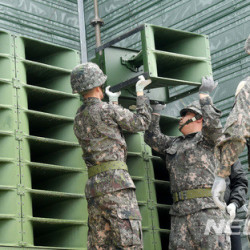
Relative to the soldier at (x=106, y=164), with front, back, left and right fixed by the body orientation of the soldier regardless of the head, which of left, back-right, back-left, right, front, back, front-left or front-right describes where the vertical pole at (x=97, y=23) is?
front-left

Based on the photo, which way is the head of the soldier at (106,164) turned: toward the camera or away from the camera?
away from the camera

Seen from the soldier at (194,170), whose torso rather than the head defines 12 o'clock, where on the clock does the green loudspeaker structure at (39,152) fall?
The green loudspeaker structure is roughly at 1 o'clock from the soldier.

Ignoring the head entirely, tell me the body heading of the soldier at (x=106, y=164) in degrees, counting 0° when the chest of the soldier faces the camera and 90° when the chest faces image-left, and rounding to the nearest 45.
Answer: approximately 225°

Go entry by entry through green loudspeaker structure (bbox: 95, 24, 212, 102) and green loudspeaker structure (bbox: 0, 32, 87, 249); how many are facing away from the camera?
0

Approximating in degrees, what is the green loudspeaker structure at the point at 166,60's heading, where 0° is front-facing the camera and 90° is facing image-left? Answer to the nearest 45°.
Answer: approximately 315°

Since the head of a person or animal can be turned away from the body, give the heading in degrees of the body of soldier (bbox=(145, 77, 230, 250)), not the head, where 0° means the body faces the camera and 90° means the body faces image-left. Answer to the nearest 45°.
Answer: approximately 45°

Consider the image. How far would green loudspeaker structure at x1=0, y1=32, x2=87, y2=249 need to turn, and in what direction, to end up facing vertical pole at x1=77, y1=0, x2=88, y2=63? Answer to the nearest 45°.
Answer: approximately 135° to its left

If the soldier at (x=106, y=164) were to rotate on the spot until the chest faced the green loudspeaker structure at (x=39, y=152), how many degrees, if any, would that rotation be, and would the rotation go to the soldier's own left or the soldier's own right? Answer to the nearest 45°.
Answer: approximately 90° to the soldier's own left
